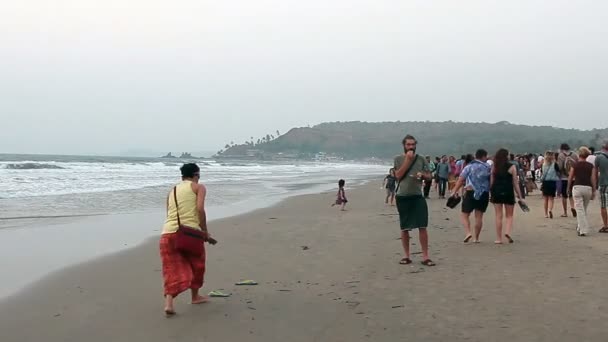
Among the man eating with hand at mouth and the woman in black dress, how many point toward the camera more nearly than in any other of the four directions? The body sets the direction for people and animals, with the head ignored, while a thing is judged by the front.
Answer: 1

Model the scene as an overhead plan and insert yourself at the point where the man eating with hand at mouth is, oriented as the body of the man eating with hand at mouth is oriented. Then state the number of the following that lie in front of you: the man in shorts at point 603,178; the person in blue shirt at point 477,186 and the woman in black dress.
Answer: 0

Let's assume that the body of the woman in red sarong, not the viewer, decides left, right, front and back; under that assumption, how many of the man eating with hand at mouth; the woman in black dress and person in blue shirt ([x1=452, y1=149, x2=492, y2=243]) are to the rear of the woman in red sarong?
0

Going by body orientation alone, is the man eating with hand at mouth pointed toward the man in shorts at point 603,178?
no

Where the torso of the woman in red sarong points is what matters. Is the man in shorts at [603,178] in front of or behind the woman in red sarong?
in front

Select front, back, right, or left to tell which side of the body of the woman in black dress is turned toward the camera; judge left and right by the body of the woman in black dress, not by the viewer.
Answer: back

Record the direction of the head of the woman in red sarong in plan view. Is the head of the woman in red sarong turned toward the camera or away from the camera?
away from the camera

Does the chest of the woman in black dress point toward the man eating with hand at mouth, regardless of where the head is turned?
no

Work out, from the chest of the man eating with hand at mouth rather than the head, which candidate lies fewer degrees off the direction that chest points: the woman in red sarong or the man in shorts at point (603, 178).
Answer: the woman in red sarong

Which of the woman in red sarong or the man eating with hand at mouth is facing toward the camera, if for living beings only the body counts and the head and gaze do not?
the man eating with hand at mouth

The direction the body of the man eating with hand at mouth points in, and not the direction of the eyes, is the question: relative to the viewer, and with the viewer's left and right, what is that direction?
facing the viewer

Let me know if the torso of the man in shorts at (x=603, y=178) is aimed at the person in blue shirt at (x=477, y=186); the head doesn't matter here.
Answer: no
